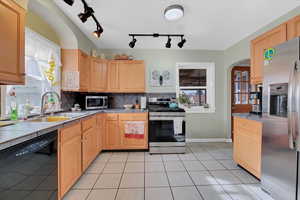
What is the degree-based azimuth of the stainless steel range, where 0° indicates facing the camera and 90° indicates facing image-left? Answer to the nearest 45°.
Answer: approximately 0°

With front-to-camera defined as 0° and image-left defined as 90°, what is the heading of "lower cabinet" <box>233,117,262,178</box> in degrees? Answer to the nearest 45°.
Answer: approximately 45°

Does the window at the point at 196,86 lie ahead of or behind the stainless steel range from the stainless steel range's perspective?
behind

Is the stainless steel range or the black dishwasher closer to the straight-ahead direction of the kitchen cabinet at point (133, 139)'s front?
the black dishwasher

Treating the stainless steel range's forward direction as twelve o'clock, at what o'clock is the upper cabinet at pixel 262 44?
The upper cabinet is roughly at 10 o'clock from the stainless steel range.

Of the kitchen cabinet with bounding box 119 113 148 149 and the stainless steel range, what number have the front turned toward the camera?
2

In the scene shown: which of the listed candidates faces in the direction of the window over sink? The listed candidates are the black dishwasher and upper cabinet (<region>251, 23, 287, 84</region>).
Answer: the upper cabinet

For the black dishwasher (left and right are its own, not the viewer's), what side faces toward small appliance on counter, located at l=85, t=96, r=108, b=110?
left

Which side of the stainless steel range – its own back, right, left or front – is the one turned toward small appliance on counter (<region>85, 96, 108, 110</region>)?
right

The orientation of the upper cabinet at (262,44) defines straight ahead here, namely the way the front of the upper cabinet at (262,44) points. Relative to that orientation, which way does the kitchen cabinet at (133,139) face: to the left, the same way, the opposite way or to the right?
to the left

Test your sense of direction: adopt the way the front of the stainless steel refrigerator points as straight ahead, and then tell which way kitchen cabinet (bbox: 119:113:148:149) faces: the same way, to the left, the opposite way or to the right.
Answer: to the left

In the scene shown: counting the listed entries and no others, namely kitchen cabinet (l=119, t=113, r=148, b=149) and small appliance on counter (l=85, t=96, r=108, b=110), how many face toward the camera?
2
